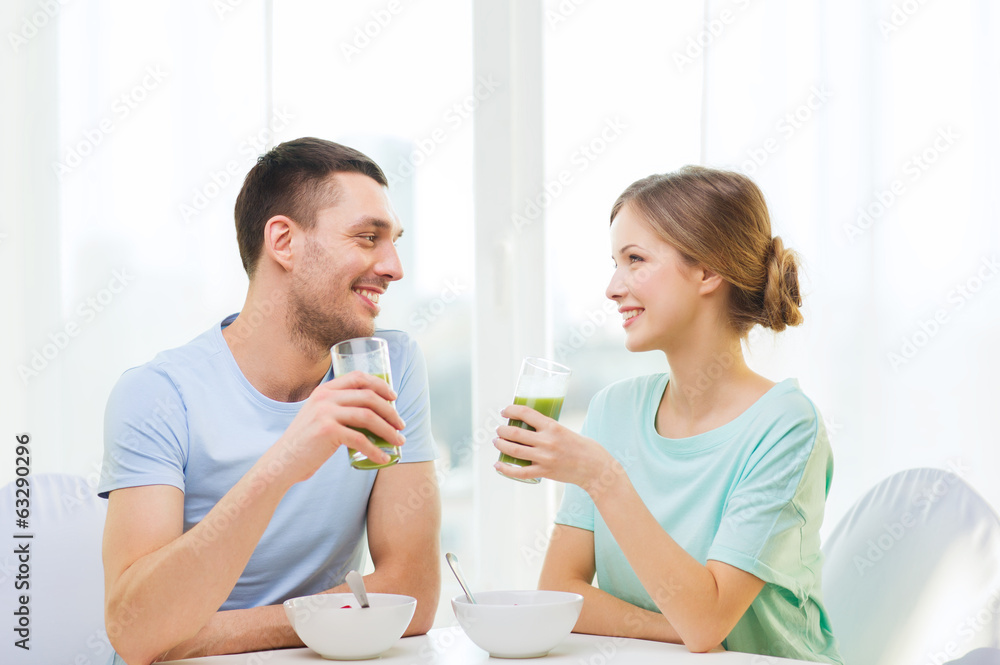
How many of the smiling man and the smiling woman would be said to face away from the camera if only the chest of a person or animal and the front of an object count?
0

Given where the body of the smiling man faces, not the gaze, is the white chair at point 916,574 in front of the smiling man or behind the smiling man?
in front

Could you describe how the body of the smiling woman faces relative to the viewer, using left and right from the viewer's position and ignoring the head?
facing the viewer and to the left of the viewer

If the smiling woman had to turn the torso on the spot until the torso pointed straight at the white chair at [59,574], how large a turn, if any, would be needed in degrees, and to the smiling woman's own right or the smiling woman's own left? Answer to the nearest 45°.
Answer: approximately 45° to the smiling woman's own right

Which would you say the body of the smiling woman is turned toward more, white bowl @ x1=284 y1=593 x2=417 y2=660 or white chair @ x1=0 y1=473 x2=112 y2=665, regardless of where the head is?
the white bowl

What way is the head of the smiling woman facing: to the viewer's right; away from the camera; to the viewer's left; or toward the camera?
to the viewer's left

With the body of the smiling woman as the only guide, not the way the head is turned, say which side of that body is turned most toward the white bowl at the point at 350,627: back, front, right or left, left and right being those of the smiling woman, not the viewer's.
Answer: front

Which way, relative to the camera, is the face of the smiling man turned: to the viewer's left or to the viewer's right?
to the viewer's right
